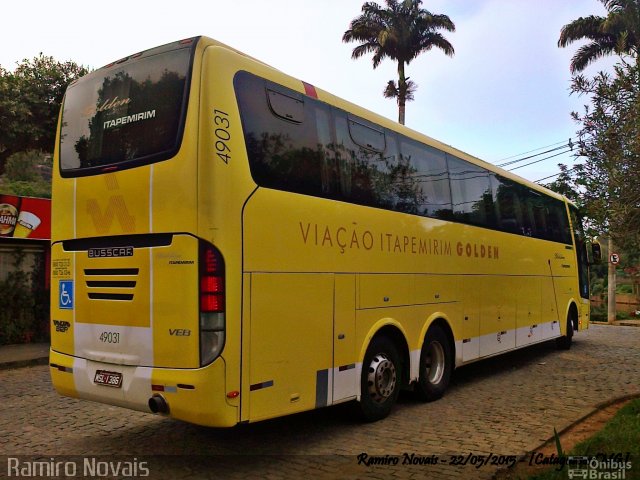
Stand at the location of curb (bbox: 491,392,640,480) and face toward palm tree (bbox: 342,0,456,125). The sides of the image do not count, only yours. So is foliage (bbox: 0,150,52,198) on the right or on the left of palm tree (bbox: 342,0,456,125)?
left

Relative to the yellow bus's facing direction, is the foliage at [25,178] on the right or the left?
on its left

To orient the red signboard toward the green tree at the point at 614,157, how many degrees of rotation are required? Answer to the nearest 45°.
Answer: approximately 45° to its left

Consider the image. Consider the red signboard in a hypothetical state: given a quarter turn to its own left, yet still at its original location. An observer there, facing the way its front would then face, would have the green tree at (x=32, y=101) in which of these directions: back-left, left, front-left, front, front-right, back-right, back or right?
left

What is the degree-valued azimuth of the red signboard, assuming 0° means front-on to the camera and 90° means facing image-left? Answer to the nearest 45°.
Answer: approximately 0°

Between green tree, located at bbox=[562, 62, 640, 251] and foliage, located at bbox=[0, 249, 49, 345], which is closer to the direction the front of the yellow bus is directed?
the green tree

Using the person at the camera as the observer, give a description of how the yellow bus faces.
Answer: facing away from the viewer and to the right of the viewer

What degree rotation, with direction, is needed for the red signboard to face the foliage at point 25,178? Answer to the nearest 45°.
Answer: approximately 180°

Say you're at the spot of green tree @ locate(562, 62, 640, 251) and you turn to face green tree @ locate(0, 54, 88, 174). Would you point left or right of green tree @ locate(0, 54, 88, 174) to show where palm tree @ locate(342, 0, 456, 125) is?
right

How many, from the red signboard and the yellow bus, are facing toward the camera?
1

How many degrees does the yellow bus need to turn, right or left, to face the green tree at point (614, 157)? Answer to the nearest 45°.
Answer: approximately 45° to its right

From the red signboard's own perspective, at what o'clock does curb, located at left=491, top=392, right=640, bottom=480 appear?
The curb is roughly at 11 o'clock from the red signboard.
